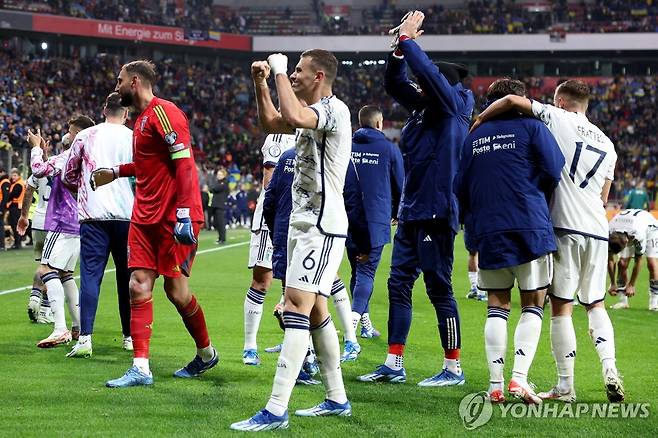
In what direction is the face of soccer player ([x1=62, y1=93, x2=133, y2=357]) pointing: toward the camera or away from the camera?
away from the camera

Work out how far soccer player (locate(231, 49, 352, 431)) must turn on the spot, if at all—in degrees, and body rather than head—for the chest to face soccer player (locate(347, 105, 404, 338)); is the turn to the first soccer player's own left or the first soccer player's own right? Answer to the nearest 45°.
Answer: approximately 90° to the first soccer player's own right

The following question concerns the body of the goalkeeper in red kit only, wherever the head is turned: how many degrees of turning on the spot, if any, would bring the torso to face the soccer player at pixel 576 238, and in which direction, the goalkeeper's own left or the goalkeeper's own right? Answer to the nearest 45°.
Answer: approximately 180°

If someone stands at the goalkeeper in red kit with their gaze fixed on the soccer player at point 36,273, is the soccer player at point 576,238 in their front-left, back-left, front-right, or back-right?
back-right

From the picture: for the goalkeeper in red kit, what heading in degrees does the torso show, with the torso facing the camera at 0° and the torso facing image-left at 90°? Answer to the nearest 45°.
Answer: approximately 90°
